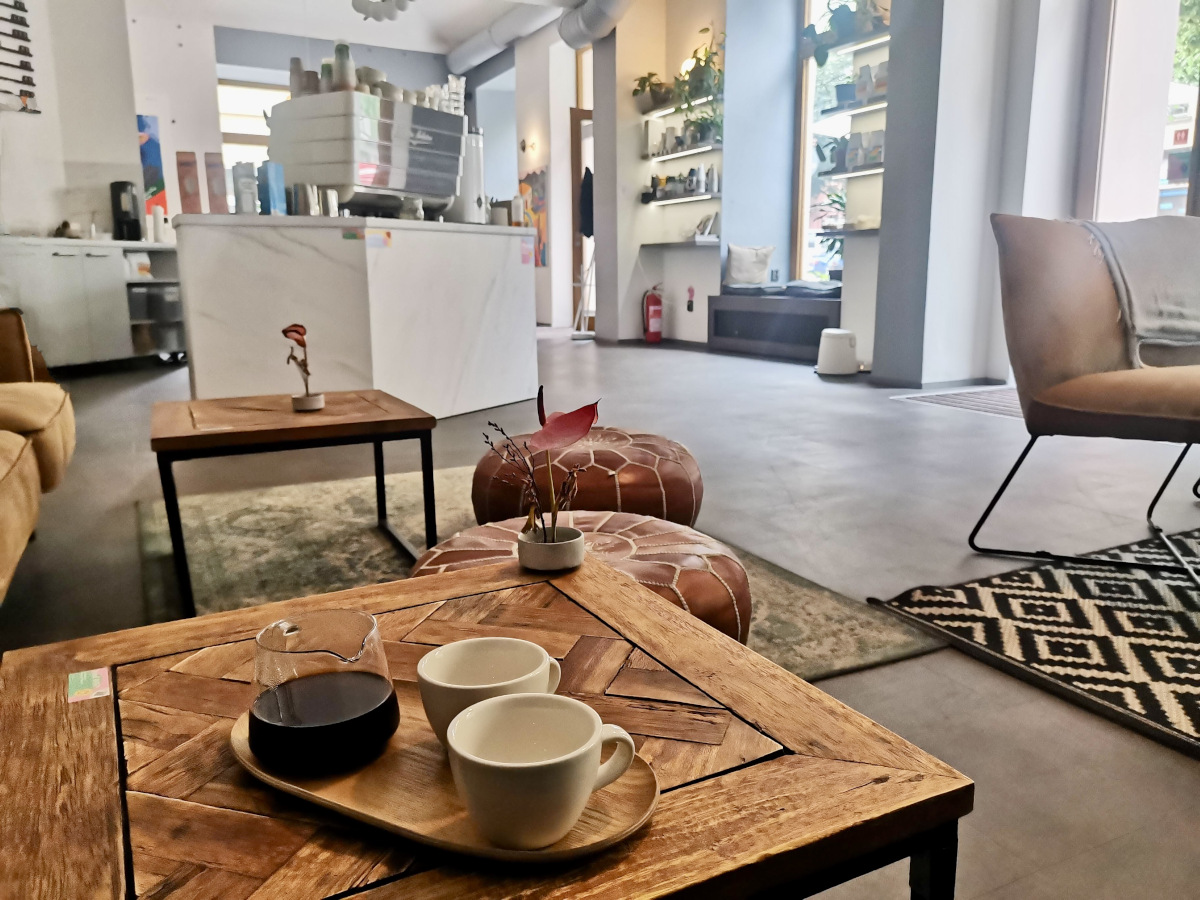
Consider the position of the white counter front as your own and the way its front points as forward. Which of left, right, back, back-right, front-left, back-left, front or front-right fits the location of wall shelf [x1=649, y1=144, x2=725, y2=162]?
back-left

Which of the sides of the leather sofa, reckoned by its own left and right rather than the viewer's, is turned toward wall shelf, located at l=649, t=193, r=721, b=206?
left

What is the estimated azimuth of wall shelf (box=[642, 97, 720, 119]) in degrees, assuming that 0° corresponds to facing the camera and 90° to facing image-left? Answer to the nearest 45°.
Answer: approximately 45°

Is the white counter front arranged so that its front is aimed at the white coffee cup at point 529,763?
yes

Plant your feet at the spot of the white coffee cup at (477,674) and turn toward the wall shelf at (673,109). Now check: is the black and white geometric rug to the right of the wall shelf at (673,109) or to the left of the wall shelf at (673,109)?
right

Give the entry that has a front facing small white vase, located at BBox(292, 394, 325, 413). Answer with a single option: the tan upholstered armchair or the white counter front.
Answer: the white counter front

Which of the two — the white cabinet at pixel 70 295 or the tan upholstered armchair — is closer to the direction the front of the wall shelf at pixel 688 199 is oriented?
the white cabinet

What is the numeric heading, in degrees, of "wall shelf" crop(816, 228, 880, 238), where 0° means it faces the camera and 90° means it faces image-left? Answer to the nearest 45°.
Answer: approximately 45°

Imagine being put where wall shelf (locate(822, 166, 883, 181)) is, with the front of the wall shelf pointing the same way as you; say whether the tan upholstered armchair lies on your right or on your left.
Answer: on your left

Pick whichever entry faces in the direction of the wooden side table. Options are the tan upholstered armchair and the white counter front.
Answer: the white counter front

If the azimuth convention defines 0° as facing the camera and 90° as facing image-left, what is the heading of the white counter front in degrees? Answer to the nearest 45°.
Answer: approximately 0°
